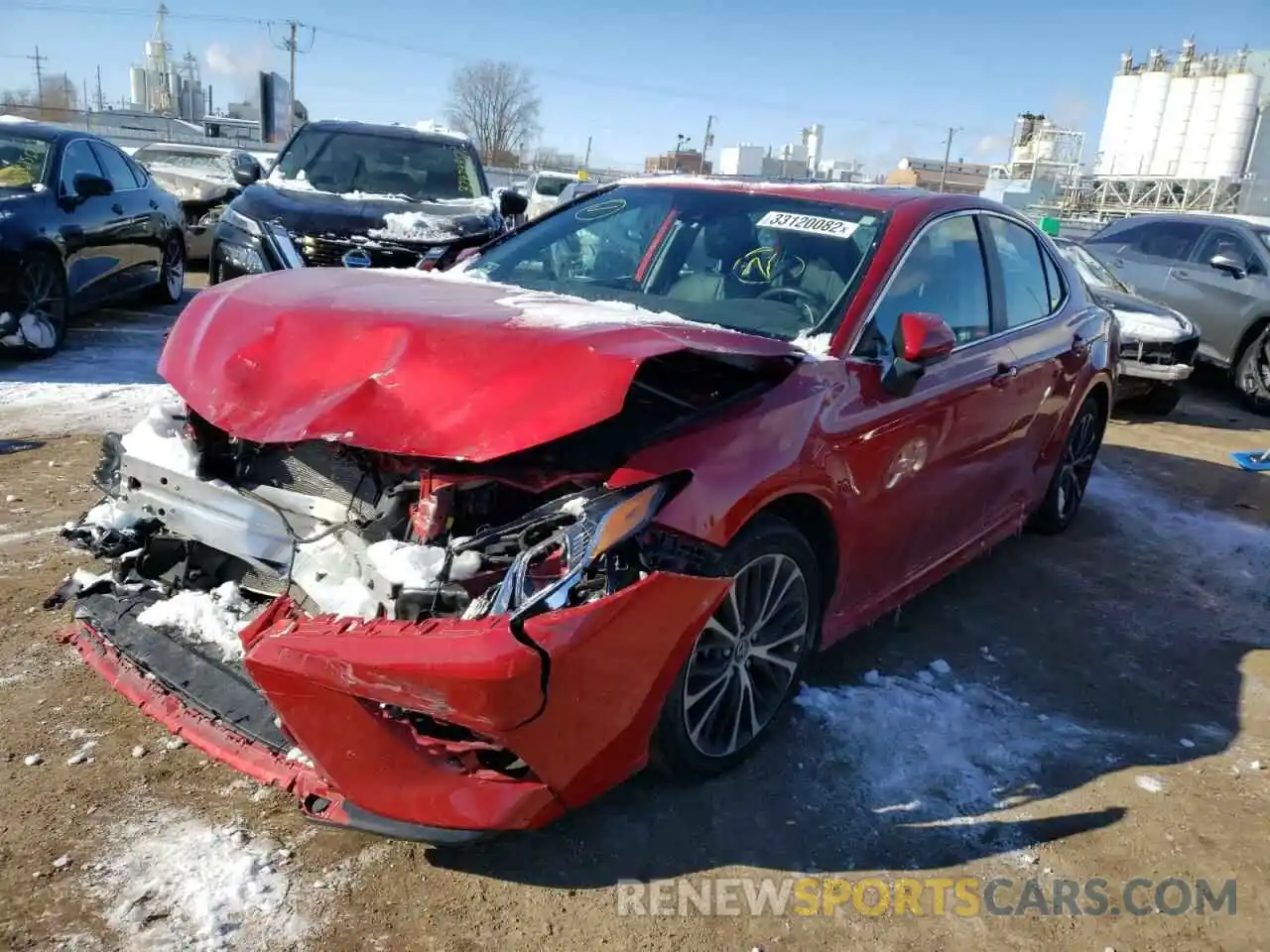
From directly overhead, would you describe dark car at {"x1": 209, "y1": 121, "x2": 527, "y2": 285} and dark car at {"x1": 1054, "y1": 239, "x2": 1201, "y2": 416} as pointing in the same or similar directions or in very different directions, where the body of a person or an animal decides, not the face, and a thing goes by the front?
same or similar directions

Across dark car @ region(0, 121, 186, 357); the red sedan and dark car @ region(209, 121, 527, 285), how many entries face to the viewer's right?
0

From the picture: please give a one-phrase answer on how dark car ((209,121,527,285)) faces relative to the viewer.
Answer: facing the viewer

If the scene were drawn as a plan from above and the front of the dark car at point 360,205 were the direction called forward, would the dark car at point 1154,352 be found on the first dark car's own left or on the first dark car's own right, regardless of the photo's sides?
on the first dark car's own left

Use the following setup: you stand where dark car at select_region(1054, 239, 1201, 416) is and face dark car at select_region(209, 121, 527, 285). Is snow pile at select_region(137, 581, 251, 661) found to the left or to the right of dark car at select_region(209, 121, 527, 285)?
left

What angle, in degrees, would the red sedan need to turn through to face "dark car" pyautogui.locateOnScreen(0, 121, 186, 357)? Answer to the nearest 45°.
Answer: approximately 90° to its right

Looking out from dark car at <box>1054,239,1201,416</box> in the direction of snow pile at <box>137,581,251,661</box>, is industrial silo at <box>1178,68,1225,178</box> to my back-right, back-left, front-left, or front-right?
back-right

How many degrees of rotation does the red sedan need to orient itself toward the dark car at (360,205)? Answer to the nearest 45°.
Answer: approximately 135° to its right

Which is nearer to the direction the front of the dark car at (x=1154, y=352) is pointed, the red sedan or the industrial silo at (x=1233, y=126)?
the red sedan

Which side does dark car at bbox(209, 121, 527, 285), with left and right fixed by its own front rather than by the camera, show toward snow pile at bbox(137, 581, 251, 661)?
front

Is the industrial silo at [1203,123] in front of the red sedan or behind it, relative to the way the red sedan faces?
behind

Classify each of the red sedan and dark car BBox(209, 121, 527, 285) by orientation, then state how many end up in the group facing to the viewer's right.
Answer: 0

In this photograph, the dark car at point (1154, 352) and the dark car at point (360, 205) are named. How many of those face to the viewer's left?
0

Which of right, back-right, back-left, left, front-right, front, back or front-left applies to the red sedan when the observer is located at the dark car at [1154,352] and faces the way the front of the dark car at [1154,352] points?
front-right

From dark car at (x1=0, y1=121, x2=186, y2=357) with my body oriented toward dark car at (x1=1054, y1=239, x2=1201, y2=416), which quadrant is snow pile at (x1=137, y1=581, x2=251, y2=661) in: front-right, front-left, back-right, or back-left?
front-right

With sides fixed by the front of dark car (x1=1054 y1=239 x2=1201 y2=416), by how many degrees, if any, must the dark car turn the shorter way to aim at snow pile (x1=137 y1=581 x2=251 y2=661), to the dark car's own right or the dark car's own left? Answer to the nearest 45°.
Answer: approximately 45° to the dark car's own right

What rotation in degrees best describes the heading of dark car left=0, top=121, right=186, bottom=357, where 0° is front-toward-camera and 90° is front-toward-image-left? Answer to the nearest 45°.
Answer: approximately 45°

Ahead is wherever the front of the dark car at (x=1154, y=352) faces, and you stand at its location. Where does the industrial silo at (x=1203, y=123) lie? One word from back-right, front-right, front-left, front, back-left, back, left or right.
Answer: back-left

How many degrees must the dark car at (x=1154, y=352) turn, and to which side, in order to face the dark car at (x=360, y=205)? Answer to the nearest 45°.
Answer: approximately 90° to its right

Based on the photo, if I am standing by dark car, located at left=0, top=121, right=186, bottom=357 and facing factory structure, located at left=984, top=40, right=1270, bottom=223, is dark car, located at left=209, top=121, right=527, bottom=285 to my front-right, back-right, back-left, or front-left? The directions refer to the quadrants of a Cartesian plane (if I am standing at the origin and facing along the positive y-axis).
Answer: front-right
